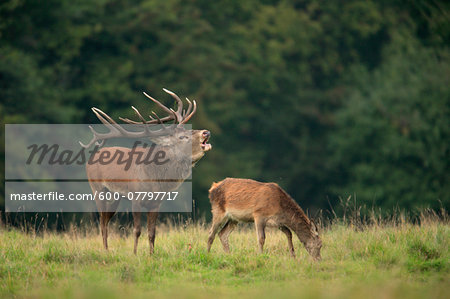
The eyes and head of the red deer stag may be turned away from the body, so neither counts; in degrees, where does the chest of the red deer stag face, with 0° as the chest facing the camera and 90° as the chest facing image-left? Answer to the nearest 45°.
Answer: approximately 270°

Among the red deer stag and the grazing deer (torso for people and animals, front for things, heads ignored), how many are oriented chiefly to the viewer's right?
2

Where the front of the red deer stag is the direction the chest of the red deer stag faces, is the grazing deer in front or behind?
in front

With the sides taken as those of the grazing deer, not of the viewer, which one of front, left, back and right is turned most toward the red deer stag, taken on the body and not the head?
back

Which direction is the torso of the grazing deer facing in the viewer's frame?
to the viewer's right

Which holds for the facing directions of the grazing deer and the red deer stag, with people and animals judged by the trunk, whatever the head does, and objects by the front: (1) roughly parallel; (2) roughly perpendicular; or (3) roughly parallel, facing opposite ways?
roughly parallel
